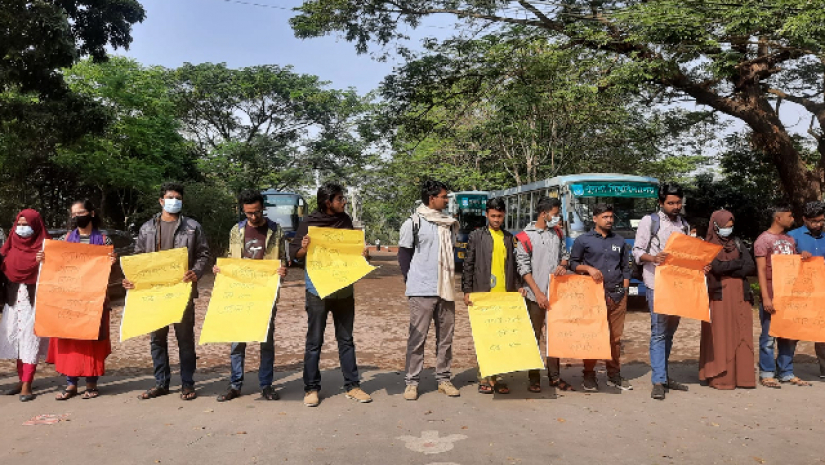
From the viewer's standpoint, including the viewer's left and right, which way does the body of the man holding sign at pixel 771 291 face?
facing the viewer and to the right of the viewer

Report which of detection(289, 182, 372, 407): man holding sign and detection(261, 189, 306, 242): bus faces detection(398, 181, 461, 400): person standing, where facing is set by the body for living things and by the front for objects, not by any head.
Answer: the bus

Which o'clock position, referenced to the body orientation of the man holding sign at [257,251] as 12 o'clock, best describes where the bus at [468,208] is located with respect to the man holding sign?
The bus is roughly at 7 o'clock from the man holding sign.

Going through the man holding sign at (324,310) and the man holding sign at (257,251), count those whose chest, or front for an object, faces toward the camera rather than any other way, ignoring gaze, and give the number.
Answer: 2

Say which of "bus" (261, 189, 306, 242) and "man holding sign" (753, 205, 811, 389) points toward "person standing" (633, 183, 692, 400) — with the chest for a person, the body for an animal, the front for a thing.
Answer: the bus

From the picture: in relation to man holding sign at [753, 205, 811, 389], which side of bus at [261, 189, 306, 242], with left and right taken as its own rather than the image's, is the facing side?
front

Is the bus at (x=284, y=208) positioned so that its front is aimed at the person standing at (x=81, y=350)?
yes

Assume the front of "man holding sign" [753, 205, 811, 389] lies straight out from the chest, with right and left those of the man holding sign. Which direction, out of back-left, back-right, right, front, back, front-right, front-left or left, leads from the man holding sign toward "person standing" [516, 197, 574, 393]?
right

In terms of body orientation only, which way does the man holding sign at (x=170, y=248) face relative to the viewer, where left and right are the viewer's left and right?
facing the viewer

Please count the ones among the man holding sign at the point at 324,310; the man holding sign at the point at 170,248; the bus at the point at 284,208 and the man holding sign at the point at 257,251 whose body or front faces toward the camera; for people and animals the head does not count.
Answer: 4

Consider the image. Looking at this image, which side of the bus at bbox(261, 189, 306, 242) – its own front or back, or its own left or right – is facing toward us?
front

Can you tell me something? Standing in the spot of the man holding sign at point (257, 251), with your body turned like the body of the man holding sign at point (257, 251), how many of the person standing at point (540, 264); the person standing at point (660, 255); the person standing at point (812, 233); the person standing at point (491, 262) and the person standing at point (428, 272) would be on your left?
5
